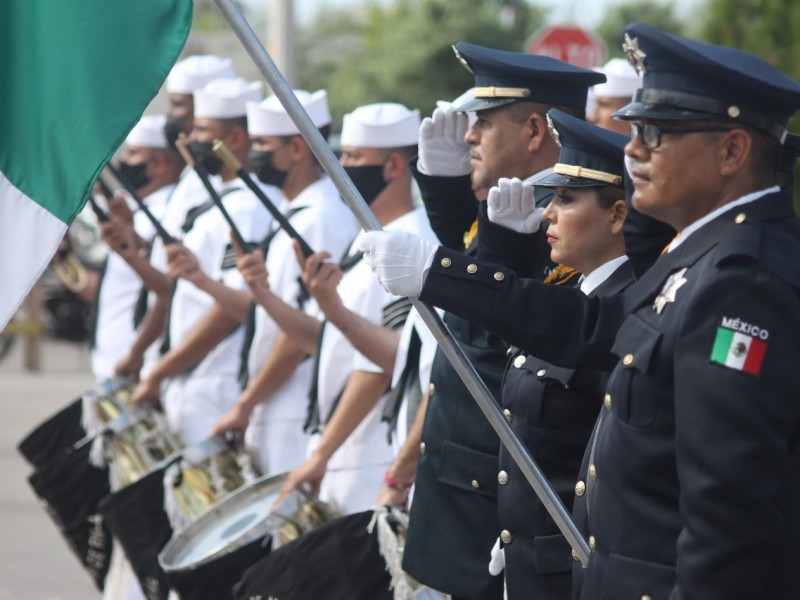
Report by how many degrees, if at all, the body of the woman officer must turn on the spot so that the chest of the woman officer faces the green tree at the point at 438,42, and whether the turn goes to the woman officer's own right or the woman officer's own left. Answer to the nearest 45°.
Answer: approximately 90° to the woman officer's own right

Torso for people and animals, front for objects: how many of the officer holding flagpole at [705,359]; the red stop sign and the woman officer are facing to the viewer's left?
2

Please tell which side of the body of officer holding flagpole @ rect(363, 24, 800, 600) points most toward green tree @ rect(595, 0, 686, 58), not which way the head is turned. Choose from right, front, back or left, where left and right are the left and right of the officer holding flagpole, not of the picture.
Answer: right

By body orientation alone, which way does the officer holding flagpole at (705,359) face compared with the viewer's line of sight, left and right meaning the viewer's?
facing to the left of the viewer

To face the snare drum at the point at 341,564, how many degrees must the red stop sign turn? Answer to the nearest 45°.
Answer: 0° — it already faces it

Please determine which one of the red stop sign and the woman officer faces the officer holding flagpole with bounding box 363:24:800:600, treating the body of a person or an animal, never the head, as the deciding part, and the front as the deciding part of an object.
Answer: the red stop sign

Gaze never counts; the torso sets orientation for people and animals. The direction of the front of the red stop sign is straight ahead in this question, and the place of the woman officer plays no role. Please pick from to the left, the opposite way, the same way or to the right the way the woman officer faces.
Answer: to the right

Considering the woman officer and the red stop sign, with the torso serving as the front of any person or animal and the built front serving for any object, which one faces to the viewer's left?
the woman officer

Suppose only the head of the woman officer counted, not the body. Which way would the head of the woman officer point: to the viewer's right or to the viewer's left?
to the viewer's left

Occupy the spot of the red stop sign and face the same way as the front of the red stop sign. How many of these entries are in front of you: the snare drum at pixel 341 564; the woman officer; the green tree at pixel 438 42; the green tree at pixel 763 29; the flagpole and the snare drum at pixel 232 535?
4

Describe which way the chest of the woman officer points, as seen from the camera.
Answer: to the viewer's left

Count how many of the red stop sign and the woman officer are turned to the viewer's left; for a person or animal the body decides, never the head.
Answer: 1

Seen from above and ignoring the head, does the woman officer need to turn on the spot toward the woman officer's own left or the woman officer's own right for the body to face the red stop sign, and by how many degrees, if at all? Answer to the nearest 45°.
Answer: approximately 90° to the woman officer's own right
